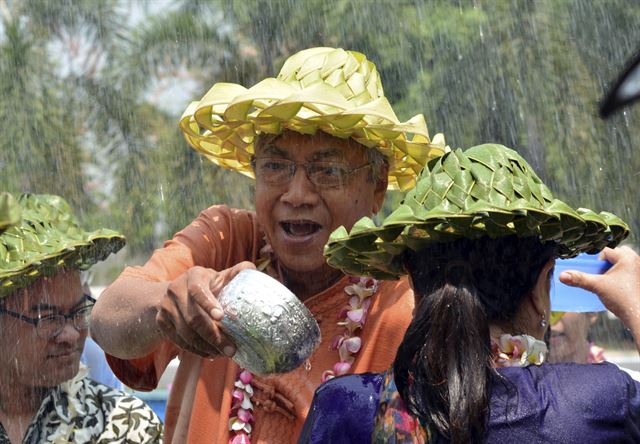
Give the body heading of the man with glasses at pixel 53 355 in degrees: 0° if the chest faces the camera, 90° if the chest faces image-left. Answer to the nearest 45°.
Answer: approximately 315°

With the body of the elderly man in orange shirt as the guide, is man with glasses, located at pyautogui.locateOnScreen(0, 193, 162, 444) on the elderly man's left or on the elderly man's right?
on the elderly man's right

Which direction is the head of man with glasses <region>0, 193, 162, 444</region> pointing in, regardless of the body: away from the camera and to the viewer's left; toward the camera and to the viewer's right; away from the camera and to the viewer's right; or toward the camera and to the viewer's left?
toward the camera and to the viewer's right
